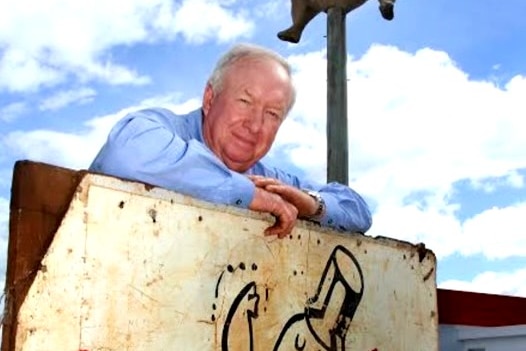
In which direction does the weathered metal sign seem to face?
toward the camera
